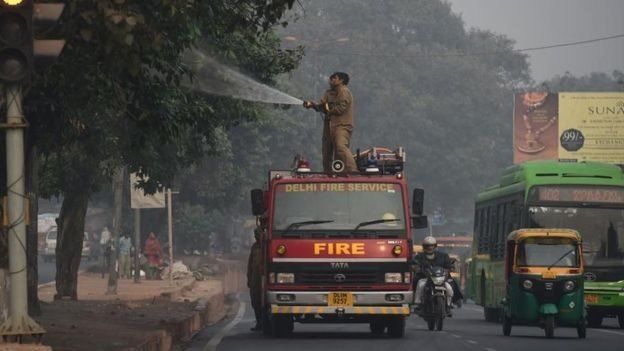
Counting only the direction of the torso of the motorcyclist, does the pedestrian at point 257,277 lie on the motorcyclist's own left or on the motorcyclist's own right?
on the motorcyclist's own right

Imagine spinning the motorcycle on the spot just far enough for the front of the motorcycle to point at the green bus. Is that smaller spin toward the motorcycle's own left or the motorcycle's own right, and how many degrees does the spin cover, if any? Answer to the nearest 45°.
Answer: approximately 135° to the motorcycle's own left

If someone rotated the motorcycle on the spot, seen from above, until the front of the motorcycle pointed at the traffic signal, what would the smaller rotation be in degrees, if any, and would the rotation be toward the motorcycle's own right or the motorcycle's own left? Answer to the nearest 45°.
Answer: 0° — it already faces it

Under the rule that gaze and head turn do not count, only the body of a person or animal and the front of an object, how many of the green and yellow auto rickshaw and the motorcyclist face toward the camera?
2

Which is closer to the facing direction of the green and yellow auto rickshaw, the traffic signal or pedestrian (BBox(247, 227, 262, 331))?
the traffic signal

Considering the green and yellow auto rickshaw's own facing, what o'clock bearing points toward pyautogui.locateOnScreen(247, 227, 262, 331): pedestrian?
The pedestrian is roughly at 3 o'clock from the green and yellow auto rickshaw.

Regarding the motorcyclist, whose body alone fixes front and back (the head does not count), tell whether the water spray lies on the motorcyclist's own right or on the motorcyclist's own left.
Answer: on the motorcyclist's own right

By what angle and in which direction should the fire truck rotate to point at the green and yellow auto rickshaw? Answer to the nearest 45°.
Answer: approximately 135° to its left

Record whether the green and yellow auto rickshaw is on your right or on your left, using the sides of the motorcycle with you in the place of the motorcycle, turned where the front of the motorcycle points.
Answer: on your left
